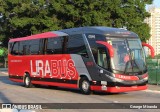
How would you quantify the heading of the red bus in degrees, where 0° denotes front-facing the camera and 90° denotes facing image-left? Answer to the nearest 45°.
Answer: approximately 315°

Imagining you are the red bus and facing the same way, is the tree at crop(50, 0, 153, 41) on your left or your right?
on your left

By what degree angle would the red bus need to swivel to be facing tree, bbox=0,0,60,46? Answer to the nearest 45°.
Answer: approximately 135° to its left

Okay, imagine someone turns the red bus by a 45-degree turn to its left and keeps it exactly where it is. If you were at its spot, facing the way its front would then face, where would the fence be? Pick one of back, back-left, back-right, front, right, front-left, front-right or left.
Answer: front-left
